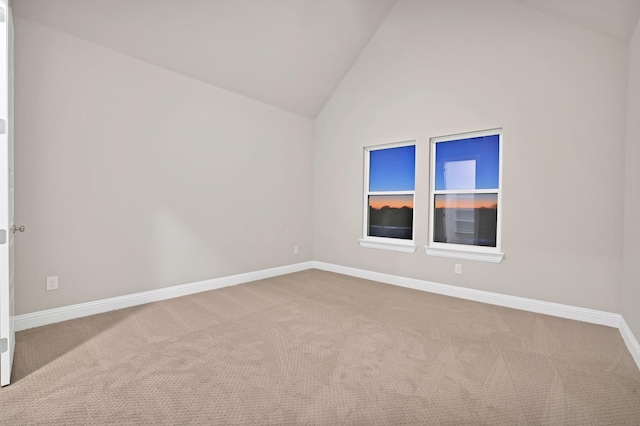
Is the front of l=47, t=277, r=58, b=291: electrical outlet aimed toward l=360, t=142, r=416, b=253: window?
no

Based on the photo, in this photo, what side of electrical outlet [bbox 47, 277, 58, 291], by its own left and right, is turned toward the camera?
front

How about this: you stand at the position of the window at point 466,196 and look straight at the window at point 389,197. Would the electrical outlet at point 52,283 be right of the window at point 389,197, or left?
left

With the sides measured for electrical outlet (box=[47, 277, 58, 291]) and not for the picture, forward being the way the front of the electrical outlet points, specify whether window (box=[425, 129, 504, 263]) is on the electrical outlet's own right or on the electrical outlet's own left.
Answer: on the electrical outlet's own left
